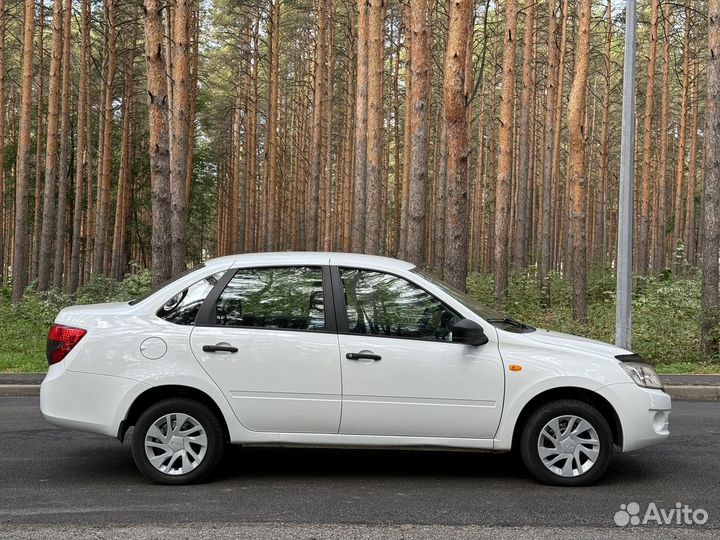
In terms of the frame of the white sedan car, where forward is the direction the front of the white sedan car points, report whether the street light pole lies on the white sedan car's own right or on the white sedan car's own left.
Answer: on the white sedan car's own left

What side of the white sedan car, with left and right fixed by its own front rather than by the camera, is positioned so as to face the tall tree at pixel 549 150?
left

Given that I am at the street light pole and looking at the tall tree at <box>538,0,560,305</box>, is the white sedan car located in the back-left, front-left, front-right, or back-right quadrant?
back-left

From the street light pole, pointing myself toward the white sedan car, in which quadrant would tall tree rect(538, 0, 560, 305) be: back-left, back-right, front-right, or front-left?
back-right

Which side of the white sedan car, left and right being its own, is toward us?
right
